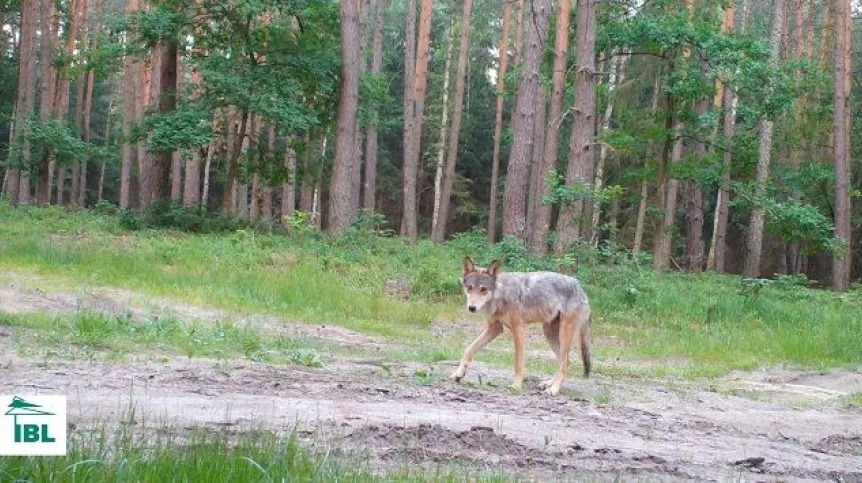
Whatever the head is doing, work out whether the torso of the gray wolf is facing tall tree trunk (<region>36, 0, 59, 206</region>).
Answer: no

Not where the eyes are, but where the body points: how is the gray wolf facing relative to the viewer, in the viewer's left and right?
facing to the left of the viewer

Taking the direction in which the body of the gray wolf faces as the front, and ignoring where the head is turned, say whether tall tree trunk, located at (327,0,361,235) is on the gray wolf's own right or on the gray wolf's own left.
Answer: on the gray wolf's own right

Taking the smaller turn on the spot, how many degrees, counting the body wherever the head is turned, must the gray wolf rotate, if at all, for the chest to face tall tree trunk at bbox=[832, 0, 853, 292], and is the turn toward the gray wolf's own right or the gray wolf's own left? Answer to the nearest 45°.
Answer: approximately 135° to the gray wolf's own right

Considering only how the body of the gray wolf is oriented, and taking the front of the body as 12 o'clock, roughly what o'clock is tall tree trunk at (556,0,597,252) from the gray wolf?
The tall tree trunk is roughly at 3 o'clock from the gray wolf.

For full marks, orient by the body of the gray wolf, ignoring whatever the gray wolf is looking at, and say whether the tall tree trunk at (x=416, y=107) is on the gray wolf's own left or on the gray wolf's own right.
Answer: on the gray wolf's own right

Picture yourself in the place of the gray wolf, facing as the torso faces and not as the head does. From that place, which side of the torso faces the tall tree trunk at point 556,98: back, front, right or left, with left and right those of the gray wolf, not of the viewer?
right

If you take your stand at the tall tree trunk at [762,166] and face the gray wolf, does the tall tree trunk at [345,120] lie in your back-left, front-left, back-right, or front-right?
front-right

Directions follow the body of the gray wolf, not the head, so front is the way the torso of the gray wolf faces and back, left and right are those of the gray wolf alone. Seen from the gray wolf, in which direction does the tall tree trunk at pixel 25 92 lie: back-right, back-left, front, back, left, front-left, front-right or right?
front-right

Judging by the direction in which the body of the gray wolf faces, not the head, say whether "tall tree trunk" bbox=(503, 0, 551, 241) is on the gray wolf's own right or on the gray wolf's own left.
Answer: on the gray wolf's own right

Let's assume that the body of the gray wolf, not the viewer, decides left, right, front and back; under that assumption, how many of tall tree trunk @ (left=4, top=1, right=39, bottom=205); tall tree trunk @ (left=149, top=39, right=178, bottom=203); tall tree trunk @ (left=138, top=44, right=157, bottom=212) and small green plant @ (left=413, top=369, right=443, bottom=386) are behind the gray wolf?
0

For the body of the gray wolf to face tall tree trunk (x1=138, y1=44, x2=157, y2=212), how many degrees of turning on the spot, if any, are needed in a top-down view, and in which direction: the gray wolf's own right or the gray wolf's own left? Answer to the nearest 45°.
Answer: approximately 45° to the gray wolf's own right

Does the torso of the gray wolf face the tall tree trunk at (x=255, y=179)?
no

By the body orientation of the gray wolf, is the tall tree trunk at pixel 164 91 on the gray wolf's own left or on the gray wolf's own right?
on the gray wolf's own right

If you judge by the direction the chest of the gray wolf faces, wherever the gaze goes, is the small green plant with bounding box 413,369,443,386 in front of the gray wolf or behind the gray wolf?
in front

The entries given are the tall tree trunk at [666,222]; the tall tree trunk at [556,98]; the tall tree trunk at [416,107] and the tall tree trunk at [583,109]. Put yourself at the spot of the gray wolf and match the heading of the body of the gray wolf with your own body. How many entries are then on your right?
4

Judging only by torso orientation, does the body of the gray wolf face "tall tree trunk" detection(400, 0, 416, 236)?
no
